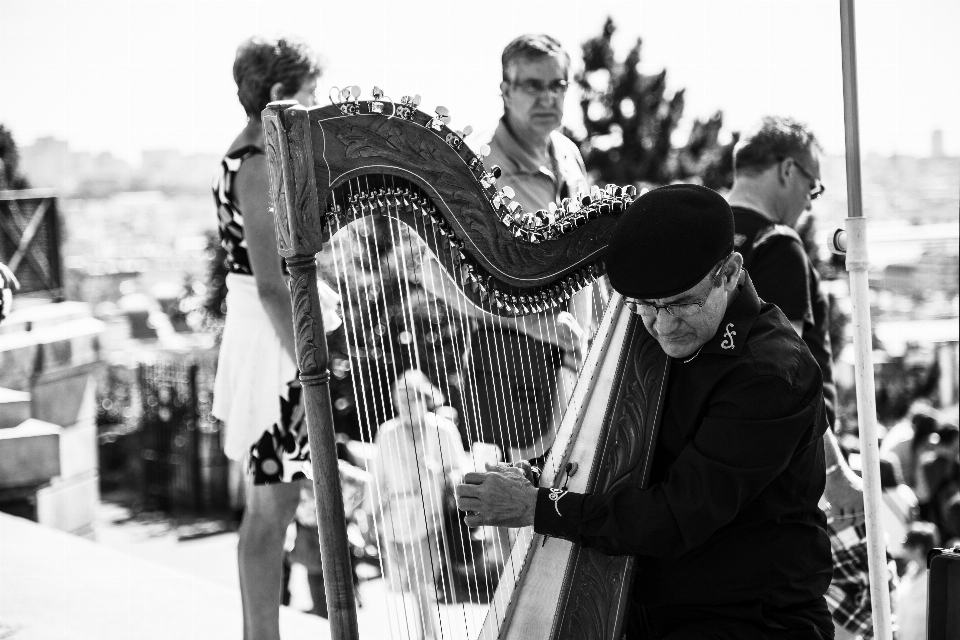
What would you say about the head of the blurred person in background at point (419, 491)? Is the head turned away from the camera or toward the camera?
toward the camera

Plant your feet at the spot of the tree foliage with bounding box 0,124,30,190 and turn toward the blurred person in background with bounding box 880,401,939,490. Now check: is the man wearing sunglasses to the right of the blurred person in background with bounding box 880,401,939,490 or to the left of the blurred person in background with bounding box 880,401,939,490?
right

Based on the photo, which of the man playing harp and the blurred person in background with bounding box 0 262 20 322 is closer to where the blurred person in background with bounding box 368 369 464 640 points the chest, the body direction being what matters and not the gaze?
the man playing harp

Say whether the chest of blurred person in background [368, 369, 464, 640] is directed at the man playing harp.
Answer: yes

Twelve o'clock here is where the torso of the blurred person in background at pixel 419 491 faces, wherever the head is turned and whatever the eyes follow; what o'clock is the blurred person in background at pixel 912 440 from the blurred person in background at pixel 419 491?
the blurred person in background at pixel 912 440 is roughly at 9 o'clock from the blurred person in background at pixel 419 491.

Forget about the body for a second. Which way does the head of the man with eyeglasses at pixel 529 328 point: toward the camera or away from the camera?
toward the camera

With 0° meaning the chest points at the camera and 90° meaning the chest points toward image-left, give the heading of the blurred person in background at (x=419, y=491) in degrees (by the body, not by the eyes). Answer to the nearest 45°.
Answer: approximately 315°

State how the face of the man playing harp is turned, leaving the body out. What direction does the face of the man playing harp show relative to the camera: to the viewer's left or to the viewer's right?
to the viewer's left

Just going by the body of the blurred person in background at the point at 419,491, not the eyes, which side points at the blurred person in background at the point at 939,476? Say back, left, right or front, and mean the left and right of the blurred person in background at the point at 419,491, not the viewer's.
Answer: left

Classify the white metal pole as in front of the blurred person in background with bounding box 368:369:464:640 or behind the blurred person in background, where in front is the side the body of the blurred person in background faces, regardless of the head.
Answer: in front
